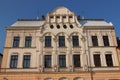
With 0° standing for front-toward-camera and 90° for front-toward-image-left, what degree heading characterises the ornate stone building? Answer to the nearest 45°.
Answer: approximately 0°
